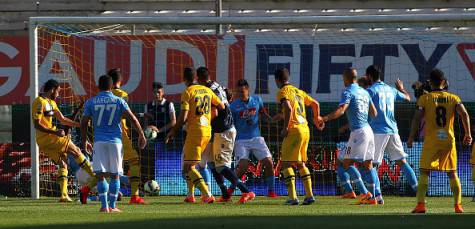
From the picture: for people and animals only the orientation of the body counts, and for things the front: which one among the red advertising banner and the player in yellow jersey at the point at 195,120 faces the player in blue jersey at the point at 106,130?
the red advertising banner

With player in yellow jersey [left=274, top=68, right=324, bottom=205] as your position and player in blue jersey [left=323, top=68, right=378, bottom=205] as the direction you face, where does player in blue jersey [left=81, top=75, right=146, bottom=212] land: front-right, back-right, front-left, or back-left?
back-right

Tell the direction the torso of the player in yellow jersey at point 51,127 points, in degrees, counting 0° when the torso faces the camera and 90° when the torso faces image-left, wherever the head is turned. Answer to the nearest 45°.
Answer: approximately 315°

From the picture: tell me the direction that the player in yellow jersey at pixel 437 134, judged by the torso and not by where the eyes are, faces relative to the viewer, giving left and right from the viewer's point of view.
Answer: facing away from the viewer

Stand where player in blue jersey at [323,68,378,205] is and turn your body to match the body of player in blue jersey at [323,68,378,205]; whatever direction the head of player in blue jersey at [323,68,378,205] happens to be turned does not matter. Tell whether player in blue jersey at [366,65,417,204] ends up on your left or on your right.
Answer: on your right

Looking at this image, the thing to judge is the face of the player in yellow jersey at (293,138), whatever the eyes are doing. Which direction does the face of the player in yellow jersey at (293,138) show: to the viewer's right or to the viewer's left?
to the viewer's left

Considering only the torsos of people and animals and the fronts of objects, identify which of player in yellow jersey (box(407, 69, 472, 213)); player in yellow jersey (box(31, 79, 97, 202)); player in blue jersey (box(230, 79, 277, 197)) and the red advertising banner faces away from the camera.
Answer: player in yellow jersey (box(407, 69, 472, 213))

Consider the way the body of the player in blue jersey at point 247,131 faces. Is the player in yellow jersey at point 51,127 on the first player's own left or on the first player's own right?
on the first player's own right

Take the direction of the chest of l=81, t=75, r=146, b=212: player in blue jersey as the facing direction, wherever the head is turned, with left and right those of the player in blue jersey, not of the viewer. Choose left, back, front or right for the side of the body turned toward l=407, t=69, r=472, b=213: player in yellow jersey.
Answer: right
